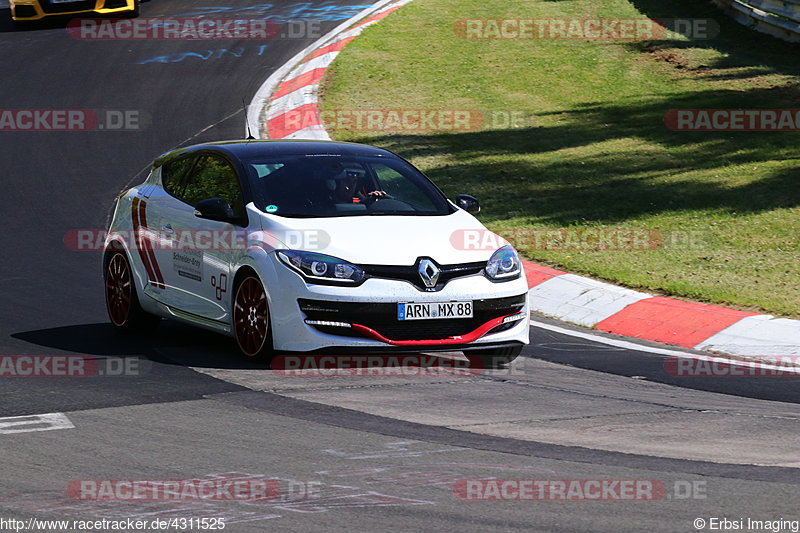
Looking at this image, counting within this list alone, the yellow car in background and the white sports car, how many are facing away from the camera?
0

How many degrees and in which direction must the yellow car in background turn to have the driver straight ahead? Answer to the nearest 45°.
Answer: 0° — it already faces them

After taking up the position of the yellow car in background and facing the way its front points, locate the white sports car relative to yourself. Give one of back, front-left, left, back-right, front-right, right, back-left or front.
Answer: front

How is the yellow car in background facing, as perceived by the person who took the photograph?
facing the viewer

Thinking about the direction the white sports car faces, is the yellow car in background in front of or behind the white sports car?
behind

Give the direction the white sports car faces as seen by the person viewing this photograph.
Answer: facing the viewer and to the right of the viewer
